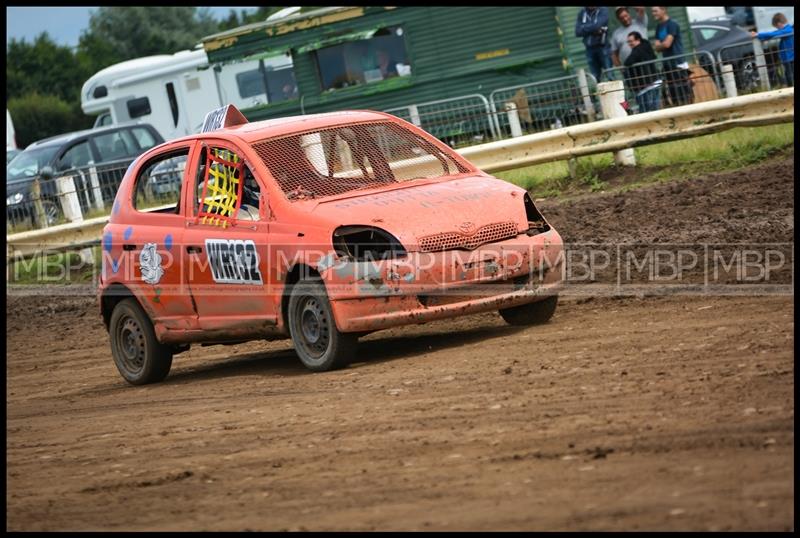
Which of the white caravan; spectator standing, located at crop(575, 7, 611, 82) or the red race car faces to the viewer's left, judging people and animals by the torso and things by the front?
the white caravan

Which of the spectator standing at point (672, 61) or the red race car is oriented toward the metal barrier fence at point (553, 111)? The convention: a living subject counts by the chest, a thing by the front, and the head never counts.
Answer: the spectator standing

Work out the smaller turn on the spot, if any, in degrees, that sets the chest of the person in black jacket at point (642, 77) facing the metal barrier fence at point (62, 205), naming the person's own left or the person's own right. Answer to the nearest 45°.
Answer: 0° — they already face it

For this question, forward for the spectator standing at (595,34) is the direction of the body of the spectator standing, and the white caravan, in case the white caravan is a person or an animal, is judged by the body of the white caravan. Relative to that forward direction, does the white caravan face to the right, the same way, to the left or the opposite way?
to the right

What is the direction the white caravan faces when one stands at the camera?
facing to the left of the viewer

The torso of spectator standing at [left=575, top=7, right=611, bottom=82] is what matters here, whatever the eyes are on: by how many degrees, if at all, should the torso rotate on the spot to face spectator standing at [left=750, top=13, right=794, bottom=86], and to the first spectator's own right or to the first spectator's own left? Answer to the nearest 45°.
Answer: approximately 90° to the first spectator's own left

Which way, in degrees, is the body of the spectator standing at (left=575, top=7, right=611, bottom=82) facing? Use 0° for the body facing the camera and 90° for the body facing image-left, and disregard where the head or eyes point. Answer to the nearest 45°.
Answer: approximately 0°
